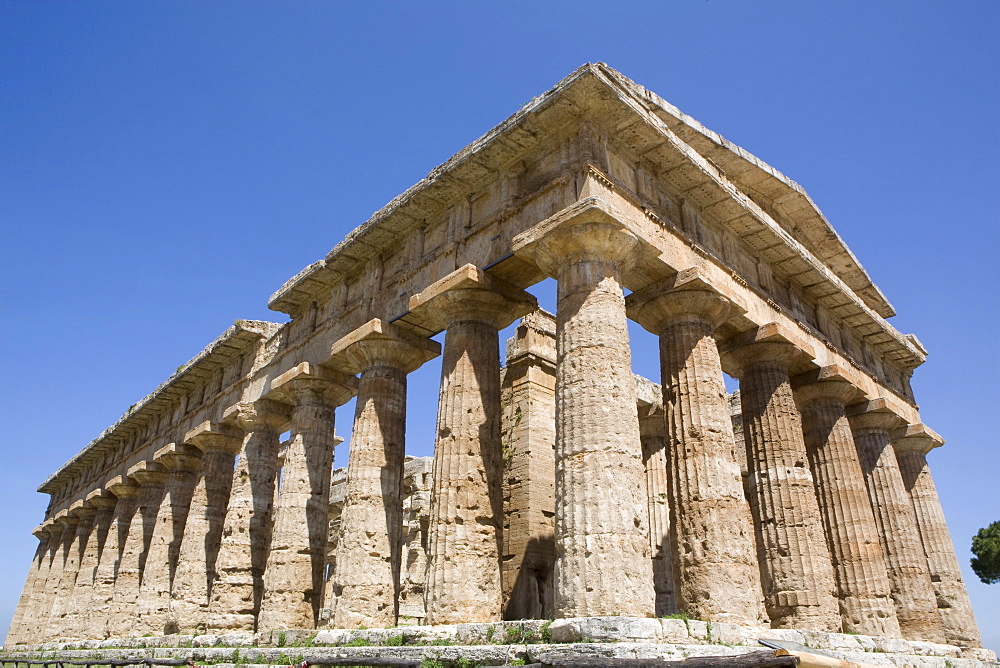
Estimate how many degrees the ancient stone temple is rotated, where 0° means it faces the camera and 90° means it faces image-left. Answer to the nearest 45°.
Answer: approximately 315°

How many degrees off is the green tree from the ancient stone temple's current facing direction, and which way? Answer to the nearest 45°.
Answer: approximately 90° to its left
